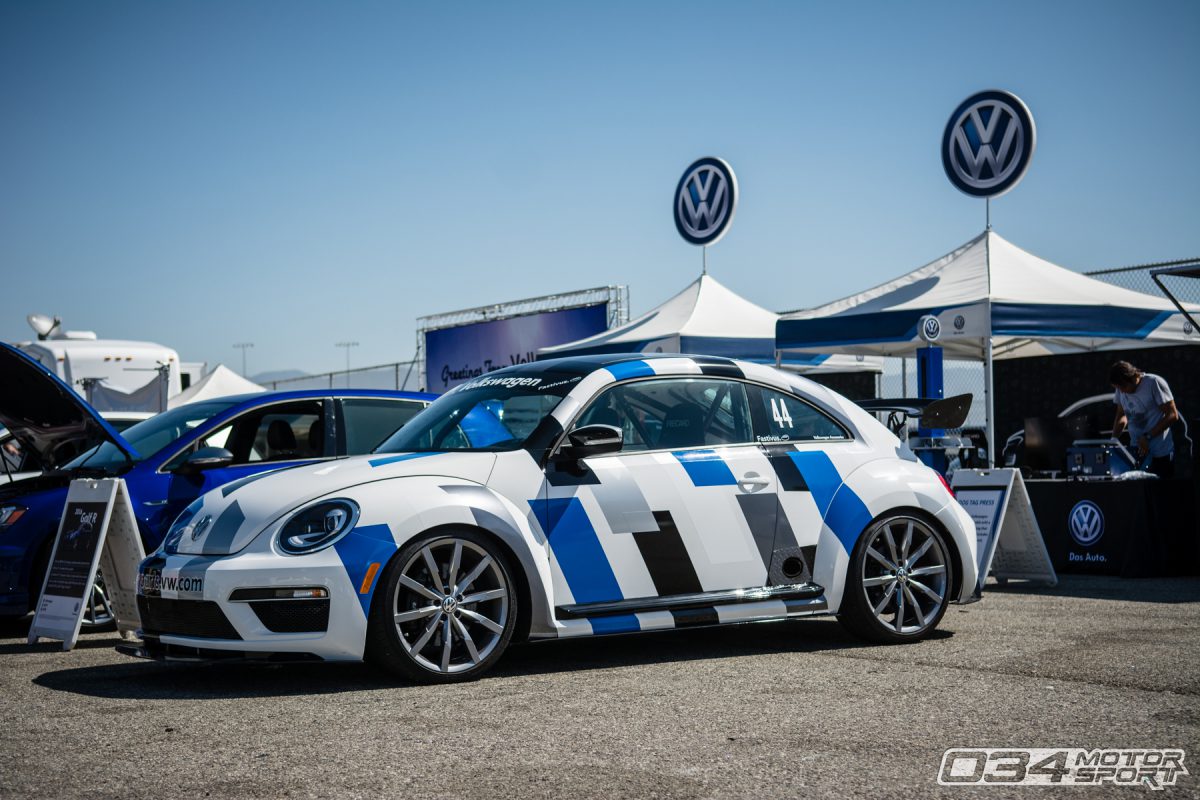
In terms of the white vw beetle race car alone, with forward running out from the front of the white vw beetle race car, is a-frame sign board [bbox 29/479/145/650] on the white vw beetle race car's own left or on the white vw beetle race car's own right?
on the white vw beetle race car's own right

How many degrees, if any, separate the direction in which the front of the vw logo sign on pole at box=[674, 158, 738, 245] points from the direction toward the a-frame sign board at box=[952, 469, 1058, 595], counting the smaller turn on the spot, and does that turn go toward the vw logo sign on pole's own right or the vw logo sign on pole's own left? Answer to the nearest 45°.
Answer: approximately 45° to the vw logo sign on pole's own left

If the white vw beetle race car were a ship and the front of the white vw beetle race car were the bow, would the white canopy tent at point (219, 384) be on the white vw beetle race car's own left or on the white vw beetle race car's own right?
on the white vw beetle race car's own right

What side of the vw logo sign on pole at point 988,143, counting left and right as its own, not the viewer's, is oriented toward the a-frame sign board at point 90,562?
front

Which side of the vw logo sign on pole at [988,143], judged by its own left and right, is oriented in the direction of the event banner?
right

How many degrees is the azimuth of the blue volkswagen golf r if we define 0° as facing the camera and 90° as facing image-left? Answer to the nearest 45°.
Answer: approximately 45°

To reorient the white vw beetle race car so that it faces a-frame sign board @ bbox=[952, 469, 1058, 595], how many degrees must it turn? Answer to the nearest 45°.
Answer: approximately 180°

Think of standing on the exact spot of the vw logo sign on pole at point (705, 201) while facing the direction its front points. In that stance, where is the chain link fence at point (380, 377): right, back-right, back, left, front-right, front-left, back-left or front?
right

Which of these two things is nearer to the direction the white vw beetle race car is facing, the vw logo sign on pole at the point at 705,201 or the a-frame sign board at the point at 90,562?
the a-frame sign board

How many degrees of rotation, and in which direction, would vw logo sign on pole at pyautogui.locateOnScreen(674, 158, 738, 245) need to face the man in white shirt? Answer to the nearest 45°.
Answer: approximately 90° to its left
